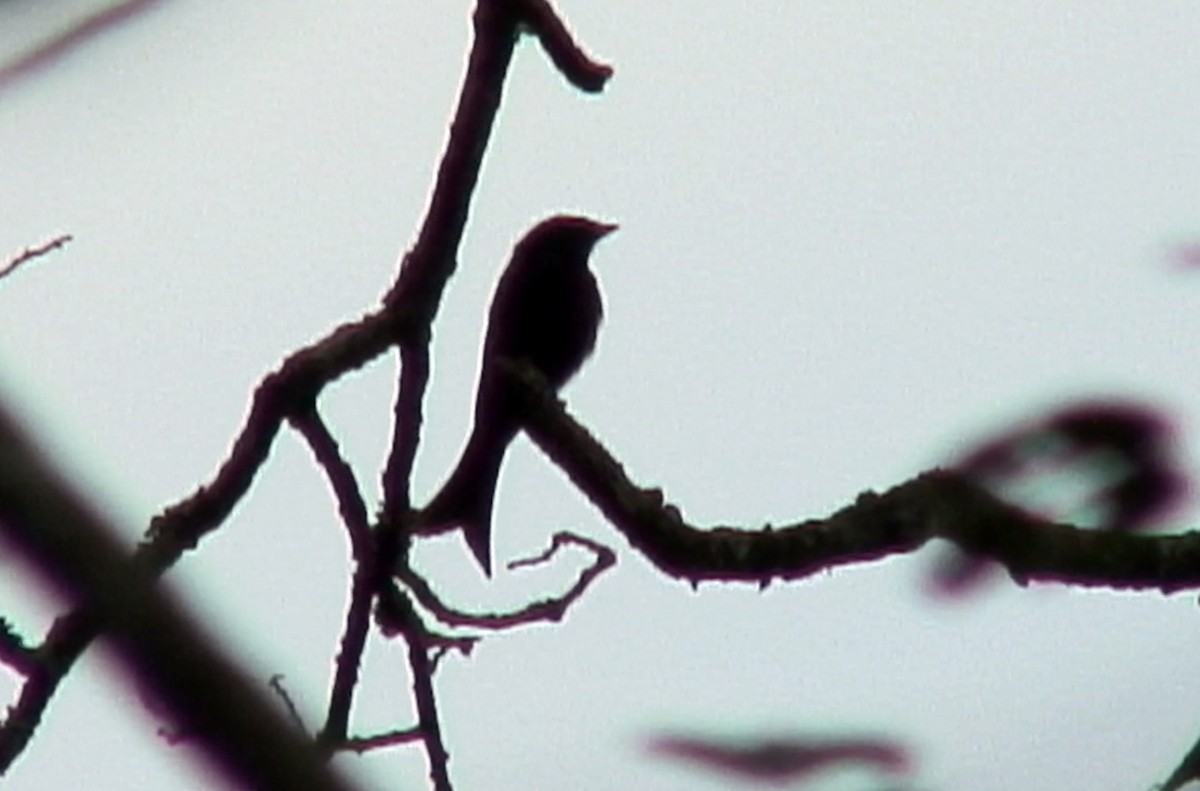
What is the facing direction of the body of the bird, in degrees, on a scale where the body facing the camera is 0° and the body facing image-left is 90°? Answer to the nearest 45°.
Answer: approximately 270°

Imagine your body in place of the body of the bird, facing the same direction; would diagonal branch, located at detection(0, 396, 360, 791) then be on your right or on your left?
on your right
